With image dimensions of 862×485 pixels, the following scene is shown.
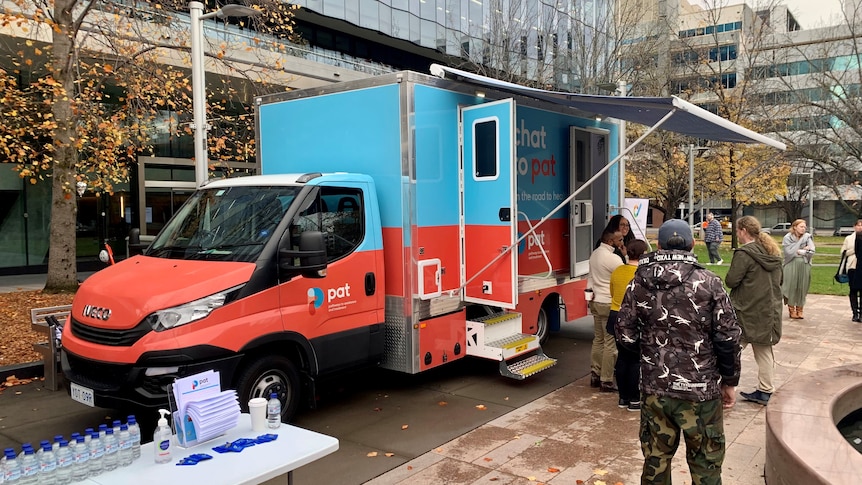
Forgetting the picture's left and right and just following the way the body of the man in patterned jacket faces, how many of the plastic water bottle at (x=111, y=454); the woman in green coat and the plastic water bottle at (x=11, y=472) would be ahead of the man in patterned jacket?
1

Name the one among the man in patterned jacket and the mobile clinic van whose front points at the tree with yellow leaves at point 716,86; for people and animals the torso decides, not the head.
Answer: the man in patterned jacket

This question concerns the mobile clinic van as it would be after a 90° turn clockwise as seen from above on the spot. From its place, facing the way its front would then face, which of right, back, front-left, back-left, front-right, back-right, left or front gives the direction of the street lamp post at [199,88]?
front

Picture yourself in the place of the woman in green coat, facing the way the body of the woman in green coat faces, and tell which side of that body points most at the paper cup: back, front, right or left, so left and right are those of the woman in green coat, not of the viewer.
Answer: left

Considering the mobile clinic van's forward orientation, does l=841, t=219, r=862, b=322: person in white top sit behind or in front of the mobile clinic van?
behind

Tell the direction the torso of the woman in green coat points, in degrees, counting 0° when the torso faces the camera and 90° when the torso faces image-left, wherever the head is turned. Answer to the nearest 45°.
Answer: approximately 135°

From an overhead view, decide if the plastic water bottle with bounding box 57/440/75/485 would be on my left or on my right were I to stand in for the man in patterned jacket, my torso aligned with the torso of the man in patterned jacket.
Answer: on my left

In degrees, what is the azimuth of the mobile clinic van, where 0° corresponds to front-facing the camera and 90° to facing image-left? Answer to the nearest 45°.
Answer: approximately 45°

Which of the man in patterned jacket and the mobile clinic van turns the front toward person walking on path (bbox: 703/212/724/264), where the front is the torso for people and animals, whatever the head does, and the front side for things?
the man in patterned jacket

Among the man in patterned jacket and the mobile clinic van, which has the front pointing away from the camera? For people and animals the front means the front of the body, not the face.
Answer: the man in patterned jacket

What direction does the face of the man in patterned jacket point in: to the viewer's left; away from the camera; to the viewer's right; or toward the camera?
away from the camera

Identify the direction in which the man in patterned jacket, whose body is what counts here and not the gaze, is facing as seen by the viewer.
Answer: away from the camera

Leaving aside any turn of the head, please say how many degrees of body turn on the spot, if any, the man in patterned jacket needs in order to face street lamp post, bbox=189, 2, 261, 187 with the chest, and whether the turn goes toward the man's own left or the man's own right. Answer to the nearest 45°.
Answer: approximately 45° to the man's own left

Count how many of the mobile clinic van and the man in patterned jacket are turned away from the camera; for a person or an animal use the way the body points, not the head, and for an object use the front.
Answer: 1

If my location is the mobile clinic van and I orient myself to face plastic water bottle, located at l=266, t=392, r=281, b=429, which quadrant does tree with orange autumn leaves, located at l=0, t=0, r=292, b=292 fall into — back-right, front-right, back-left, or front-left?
back-right
